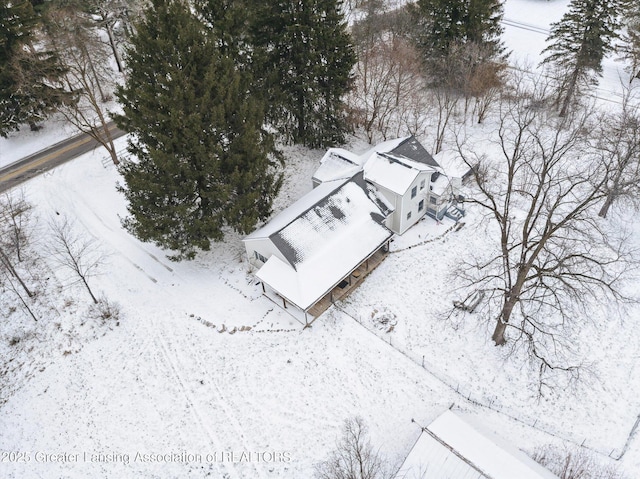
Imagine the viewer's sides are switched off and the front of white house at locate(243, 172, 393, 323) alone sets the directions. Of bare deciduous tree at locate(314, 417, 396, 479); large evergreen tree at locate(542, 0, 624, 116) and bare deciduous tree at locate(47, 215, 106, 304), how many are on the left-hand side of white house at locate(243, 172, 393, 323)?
1

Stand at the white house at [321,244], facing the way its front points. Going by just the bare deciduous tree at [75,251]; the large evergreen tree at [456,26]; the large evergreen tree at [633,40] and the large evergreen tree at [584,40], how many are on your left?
3

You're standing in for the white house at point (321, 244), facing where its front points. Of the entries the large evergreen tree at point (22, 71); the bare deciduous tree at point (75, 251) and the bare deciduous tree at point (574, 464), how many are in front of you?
1

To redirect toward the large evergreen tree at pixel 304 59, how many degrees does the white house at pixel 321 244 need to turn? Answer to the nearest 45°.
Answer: approximately 135° to its left

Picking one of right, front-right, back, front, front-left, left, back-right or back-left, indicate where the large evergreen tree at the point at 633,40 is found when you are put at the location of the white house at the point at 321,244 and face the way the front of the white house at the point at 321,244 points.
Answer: left

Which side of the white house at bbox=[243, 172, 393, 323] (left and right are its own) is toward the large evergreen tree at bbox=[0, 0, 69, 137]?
back

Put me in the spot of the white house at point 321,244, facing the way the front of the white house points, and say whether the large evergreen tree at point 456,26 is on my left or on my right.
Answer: on my left

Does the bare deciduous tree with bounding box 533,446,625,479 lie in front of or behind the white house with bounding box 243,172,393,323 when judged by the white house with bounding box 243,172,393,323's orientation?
in front

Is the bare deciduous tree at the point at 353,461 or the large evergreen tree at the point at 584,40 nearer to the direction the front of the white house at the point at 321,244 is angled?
the bare deciduous tree

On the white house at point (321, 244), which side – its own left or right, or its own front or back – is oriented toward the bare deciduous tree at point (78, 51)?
back

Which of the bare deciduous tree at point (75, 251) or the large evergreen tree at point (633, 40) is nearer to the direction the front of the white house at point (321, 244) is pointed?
the large evergreen tree

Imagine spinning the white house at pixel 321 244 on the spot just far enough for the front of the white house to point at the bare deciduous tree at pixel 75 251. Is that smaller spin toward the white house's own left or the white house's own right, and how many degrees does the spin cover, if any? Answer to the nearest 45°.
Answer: approximately 135° to the white house's own right

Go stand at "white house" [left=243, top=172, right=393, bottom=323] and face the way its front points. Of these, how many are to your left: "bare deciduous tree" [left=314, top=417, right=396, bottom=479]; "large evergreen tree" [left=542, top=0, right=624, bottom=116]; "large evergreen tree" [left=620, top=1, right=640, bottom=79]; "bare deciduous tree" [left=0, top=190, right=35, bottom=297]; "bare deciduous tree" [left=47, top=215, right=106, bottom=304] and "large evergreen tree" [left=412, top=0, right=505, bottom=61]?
3

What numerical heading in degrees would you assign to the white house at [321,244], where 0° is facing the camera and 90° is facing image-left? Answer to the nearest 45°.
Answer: approximately 315°
